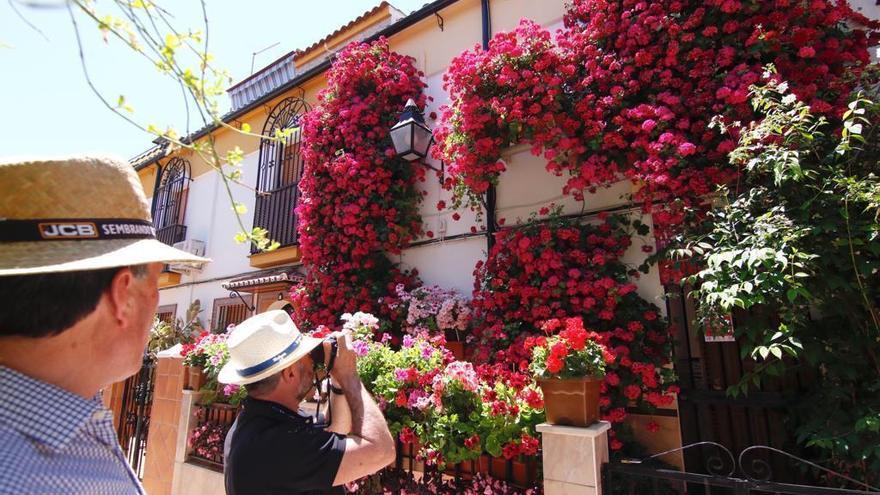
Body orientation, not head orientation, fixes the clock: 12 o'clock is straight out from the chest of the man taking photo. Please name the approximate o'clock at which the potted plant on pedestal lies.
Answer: The potted plant on pedestal is roughly at 1 o'clock from the man taking photo.

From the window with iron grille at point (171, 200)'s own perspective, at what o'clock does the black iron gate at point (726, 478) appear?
The black iron gate is roughly at 10 o'clock from the window with iron grille.

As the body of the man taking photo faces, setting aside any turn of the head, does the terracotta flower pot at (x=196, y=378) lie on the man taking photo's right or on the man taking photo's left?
on the man taking photo's left

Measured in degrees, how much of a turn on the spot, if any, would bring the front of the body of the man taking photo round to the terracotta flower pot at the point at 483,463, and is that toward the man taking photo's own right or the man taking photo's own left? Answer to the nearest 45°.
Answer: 0° — they already face it

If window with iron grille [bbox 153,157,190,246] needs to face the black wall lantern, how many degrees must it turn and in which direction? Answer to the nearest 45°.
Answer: approximately 45° to its left

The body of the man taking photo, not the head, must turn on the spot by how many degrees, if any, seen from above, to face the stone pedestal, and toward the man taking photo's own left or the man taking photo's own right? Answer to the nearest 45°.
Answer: approximately 45° to the man taking photo's own right

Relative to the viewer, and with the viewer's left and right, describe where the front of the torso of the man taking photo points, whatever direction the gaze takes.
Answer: facing away from the viewer and to the right of the viewer

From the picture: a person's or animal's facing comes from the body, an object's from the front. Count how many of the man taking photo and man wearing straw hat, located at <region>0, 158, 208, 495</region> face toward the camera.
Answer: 0

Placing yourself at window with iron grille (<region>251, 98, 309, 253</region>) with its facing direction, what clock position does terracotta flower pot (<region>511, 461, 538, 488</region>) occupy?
The terracotta flower pot is roughly at 10 o'clock from the window with iron grille.

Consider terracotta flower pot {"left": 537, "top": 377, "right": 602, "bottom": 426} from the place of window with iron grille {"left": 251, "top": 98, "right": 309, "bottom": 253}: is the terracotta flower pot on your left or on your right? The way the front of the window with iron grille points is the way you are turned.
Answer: on your left

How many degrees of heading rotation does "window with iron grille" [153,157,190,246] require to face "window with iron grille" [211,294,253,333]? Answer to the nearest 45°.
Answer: approximately 45° to its left

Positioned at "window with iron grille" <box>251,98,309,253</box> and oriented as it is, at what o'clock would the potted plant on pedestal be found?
The potted plant on pedestal is roughly at 10 o'clock from the window with iron grille.

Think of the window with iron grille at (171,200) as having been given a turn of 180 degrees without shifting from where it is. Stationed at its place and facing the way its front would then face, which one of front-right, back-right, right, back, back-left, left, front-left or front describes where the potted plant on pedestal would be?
back-right

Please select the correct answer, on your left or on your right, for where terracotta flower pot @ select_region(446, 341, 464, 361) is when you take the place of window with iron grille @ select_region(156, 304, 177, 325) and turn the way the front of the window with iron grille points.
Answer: on your left

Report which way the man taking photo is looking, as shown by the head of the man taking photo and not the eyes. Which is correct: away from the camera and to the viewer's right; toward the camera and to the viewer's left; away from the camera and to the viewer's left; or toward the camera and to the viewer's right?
away from the camera and to the viewer's right

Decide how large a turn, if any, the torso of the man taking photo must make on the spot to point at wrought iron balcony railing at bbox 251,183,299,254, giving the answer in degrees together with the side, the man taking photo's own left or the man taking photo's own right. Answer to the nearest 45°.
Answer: approximately 45° to the man taking photo's own left
